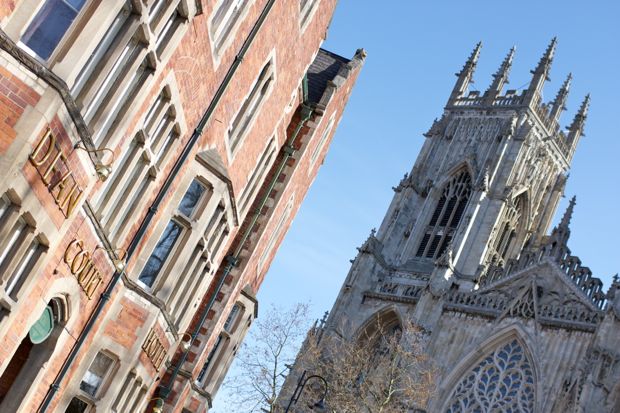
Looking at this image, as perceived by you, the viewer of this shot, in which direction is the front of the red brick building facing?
facing the viewer and to the right of the viewer

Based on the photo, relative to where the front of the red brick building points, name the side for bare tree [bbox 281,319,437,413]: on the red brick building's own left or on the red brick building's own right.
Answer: on the red brick building's own left
